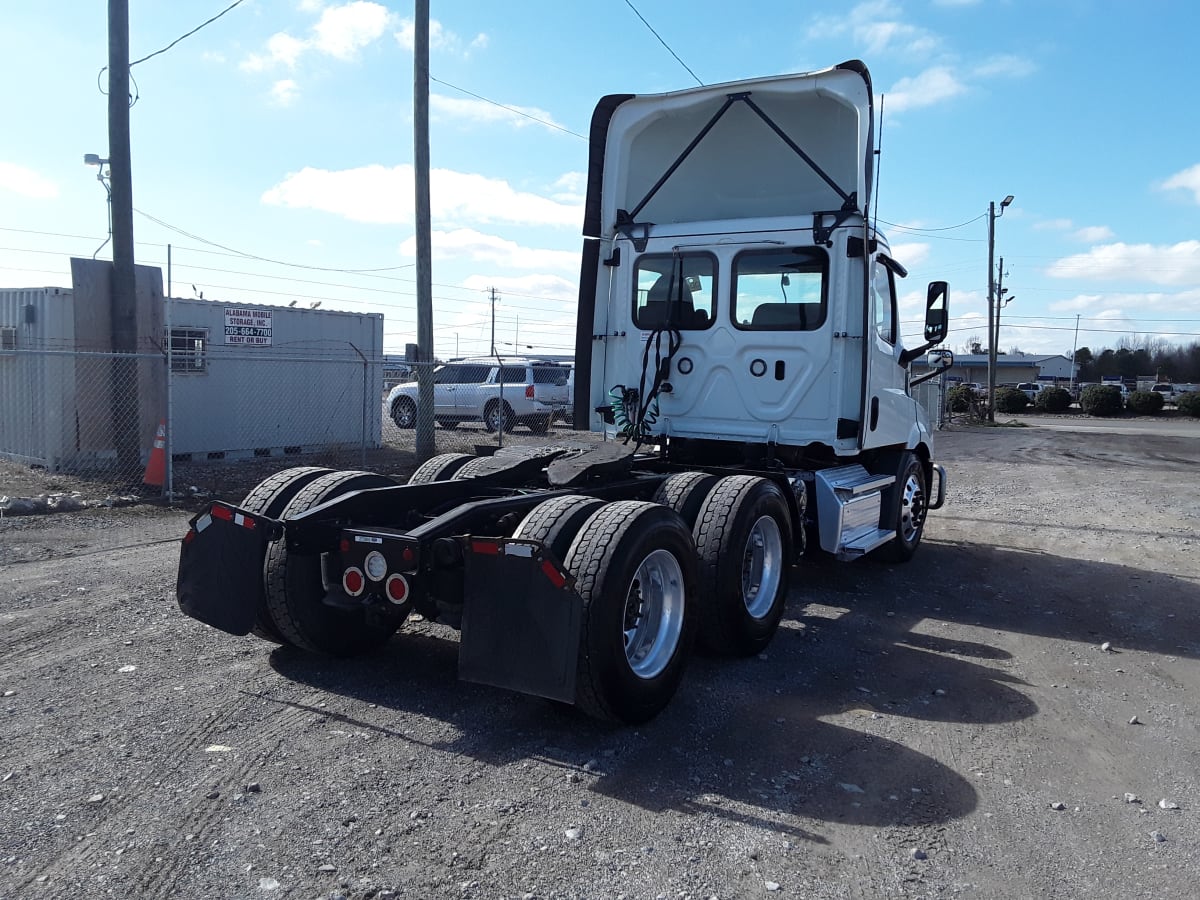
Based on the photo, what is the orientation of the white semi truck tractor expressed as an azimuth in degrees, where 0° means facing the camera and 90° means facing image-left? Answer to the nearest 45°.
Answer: approximately 225°

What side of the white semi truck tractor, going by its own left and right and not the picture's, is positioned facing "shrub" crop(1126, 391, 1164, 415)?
front

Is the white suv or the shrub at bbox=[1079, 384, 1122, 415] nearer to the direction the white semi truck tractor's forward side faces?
the shrub

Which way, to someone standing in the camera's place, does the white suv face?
facing away from the viewer and to the left of the viewer

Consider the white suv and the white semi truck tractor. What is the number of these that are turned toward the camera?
0

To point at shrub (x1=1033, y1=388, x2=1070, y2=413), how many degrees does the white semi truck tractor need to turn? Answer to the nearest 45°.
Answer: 0° — it already faces it

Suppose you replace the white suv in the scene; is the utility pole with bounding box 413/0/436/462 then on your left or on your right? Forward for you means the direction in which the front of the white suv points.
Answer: on your left

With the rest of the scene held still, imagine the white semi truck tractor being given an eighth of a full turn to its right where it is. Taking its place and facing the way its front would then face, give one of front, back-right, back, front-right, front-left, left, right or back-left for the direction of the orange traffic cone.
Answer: back-left

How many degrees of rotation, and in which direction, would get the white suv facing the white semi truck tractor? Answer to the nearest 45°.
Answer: approximately 135° to its left

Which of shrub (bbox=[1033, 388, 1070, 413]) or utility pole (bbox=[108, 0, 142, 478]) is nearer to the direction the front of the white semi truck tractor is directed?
the shrub

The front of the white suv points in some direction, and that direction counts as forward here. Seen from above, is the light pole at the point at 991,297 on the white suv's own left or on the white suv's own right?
on the white suv's own right
